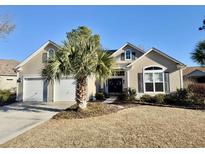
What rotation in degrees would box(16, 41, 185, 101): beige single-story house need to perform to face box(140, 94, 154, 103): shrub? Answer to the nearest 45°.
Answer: approximately 45° to its left

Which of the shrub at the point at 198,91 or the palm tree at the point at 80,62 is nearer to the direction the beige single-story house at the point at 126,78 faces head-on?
the palm tree

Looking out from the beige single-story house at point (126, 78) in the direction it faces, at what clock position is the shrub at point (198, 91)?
The shrub is roughly at 10 o'clock from the beige single-story house.

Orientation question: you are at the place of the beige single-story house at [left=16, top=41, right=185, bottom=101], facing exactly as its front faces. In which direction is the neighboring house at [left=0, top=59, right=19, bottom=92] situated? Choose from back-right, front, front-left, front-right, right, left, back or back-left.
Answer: back-right

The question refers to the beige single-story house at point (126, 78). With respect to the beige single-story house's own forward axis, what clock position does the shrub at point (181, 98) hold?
The shrub is roughly at 10 o'clock from the beige single-story house.

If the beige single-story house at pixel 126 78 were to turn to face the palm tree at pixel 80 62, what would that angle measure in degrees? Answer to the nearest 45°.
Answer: approximately 45° to its right

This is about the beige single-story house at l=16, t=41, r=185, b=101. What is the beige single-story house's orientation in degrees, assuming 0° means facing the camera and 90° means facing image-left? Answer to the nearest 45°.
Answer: approximately 0°
